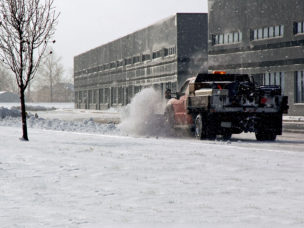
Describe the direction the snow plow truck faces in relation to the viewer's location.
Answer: facing away from the viewer and to the left of the viewer

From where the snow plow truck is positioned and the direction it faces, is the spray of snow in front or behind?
in front
